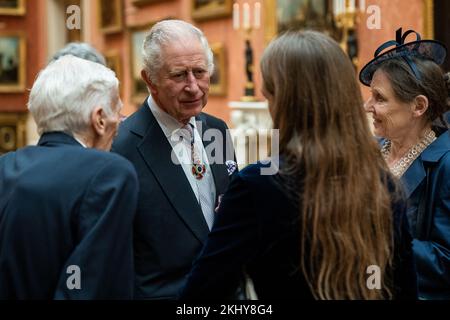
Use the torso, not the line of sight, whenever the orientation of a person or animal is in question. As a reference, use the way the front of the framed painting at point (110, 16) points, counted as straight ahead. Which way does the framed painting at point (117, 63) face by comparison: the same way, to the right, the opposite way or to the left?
the same way

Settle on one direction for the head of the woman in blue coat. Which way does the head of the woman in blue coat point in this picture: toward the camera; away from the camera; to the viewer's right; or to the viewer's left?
to the viewer's left

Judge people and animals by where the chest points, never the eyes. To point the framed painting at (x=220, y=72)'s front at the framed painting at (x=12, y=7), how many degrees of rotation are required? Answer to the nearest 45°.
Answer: approximately 135° to its right

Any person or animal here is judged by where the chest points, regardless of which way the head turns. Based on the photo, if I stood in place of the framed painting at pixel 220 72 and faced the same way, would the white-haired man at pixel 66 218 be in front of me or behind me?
in front

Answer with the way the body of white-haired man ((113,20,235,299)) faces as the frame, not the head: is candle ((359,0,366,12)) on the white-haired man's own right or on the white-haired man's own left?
on the white-haired man's own left

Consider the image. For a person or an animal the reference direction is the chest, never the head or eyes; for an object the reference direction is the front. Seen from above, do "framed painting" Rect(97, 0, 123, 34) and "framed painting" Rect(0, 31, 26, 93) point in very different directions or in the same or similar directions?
same or similar directions

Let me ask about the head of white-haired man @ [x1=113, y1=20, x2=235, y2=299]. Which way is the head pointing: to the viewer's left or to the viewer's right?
to the viewer's right

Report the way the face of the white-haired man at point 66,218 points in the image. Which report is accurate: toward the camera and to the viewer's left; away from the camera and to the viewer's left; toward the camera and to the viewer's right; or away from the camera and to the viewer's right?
away from the camera and to the viewer's right

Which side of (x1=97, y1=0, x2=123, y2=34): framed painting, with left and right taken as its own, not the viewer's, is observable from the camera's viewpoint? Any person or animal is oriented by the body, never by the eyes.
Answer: front

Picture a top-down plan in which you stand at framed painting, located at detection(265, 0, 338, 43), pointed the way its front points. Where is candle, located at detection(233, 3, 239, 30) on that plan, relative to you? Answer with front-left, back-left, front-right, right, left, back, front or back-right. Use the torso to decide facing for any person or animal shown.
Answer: back-right
